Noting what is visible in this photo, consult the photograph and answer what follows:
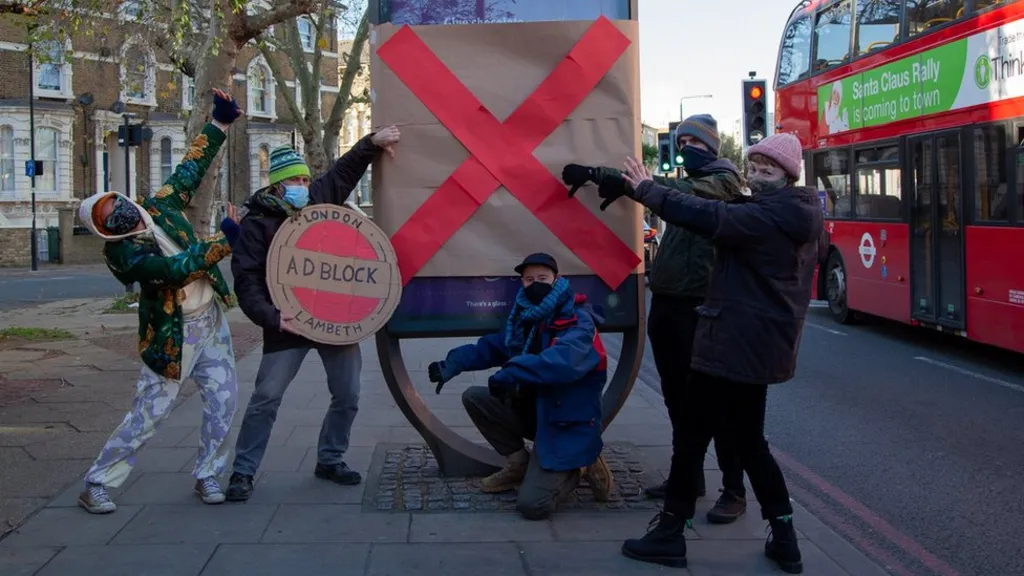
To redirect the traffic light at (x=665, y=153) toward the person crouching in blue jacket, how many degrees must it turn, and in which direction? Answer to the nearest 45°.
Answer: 0° — it already faces them

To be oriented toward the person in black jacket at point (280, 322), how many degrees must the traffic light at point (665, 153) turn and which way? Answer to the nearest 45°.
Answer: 0° — it already faces them

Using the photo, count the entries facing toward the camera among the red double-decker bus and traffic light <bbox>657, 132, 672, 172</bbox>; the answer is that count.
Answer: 1

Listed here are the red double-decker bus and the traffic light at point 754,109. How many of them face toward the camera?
1

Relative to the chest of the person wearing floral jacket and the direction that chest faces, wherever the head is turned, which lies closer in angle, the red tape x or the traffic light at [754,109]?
the red tape x

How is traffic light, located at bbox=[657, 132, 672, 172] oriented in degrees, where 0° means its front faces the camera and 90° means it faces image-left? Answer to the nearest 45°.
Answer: approximately 0°

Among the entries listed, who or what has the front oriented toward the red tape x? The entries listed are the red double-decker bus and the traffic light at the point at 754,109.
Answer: the traffic light

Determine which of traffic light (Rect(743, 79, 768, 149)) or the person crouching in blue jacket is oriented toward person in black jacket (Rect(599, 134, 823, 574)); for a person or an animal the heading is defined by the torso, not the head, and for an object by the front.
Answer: the traffic light

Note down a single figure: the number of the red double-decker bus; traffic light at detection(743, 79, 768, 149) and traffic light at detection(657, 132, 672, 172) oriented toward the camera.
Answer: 2
